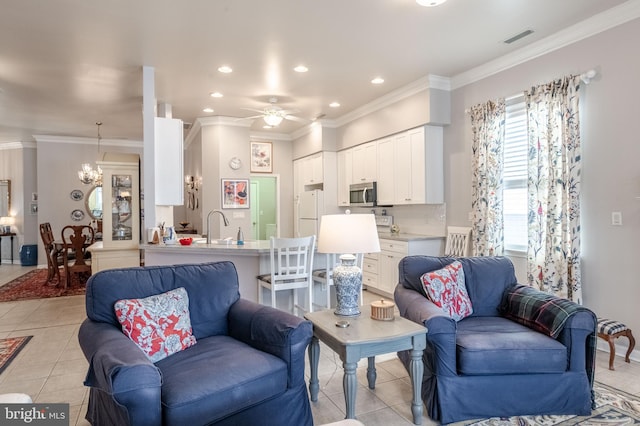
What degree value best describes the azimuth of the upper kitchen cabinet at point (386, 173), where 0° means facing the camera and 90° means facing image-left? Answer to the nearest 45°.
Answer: approximately 45°

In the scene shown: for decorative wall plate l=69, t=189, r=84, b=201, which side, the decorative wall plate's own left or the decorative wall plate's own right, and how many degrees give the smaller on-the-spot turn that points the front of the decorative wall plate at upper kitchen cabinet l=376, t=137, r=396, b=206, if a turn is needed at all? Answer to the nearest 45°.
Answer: approximately 45° to the decorative wall plate's own left

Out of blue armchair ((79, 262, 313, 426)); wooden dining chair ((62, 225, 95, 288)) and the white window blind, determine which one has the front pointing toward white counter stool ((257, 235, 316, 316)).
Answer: the white window blind

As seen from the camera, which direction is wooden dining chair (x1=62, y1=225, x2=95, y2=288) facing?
away from the camera

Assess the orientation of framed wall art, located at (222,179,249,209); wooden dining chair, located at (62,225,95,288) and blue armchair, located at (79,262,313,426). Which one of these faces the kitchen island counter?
the framed wall art

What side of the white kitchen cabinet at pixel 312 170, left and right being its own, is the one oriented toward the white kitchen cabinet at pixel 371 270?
left

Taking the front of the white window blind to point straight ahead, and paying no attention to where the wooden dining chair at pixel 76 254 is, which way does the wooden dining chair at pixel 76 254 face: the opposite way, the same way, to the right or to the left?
to the right

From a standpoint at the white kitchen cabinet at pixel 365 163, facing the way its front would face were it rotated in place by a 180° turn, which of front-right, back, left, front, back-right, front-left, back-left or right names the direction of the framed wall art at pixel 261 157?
left

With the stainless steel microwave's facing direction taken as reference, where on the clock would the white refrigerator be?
The white refrigerator is roughly at 3 o'clock from the stainless steel microwave.

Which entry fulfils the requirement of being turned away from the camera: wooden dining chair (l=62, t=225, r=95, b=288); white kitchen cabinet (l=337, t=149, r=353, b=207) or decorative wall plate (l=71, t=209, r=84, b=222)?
the wooden dining chair

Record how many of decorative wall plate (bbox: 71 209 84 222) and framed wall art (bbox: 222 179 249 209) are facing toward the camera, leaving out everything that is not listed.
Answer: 2

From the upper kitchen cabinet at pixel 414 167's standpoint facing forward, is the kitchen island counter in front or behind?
in front

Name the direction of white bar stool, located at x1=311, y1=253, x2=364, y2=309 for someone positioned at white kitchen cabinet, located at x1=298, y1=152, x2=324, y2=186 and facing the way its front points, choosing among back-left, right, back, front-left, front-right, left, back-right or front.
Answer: front-left

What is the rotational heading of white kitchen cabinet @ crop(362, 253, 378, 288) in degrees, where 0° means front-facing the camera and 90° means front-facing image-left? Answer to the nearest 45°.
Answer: approximately 45°
